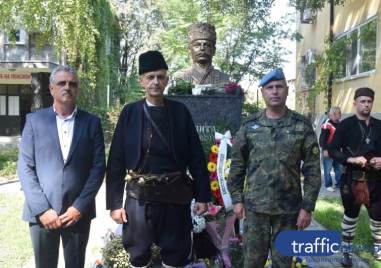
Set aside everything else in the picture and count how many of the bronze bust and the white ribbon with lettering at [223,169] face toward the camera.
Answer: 2

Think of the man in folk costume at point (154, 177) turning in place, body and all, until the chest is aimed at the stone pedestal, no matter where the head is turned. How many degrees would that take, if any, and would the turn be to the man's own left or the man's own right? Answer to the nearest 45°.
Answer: approximately 180°

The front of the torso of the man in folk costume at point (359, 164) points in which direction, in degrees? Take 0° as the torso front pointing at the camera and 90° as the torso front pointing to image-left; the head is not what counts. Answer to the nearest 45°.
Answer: approximately 0°

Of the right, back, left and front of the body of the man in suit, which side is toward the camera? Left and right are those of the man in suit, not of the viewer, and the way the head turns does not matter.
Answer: front

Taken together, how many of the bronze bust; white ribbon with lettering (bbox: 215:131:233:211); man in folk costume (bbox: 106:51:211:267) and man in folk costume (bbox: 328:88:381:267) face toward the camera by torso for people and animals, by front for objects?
4

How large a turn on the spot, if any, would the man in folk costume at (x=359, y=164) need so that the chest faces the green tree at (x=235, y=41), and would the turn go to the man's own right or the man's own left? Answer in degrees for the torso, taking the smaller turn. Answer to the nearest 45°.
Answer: approximately 135° to the man's own right

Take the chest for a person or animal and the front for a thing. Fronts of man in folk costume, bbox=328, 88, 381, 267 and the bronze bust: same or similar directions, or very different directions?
same or similar directions

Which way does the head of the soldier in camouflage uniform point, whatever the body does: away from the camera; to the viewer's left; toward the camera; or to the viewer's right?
toward the camera

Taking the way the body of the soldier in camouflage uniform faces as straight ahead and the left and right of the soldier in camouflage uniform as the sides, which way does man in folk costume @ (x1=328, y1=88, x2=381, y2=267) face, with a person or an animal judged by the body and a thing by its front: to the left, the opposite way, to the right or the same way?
the same way

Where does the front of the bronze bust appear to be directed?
toward the camera

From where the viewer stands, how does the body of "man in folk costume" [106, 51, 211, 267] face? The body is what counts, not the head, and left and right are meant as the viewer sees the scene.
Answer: facing the viewer

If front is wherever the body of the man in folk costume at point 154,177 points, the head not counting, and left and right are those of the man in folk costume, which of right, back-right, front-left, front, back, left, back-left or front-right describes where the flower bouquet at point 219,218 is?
back-left

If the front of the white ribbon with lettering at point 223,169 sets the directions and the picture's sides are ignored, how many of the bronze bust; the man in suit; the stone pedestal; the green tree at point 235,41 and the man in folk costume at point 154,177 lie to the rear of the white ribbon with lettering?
3

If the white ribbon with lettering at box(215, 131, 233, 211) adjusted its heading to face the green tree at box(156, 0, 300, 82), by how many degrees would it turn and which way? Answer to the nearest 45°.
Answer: approximately 180°

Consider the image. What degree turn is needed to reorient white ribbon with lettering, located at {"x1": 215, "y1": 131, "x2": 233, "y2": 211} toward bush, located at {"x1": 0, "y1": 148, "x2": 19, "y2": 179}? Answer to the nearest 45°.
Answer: approximately 135° to its right

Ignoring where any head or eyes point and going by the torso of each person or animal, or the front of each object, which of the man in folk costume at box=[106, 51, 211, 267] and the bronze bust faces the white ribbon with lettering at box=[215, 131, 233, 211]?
the bronze bust

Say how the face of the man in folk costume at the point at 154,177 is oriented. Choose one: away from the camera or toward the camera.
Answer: toward the camera
